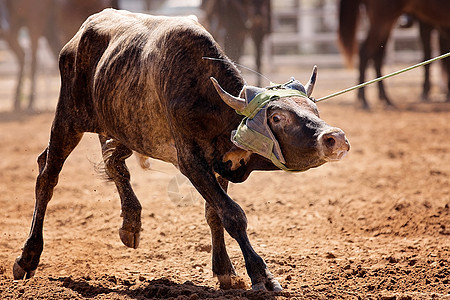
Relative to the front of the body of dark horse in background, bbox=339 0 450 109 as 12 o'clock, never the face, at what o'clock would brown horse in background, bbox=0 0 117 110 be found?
brown horse in background, bbox=0 0 117 110 is roughly at 6 o'clock from dark horse in background, bbox=339 0 450 109.

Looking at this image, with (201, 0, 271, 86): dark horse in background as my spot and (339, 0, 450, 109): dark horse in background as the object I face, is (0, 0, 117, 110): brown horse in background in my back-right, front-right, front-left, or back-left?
back-right

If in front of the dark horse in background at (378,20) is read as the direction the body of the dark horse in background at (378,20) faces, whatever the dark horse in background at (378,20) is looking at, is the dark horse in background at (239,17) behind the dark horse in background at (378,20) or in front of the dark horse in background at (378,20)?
behind

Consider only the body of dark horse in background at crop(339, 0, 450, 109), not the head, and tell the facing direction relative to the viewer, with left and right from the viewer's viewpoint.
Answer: facing to the right of the viewer

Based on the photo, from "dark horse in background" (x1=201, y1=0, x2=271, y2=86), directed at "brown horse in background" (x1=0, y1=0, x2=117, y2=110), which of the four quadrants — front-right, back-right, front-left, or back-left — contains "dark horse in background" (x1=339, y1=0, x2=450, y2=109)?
back-left
